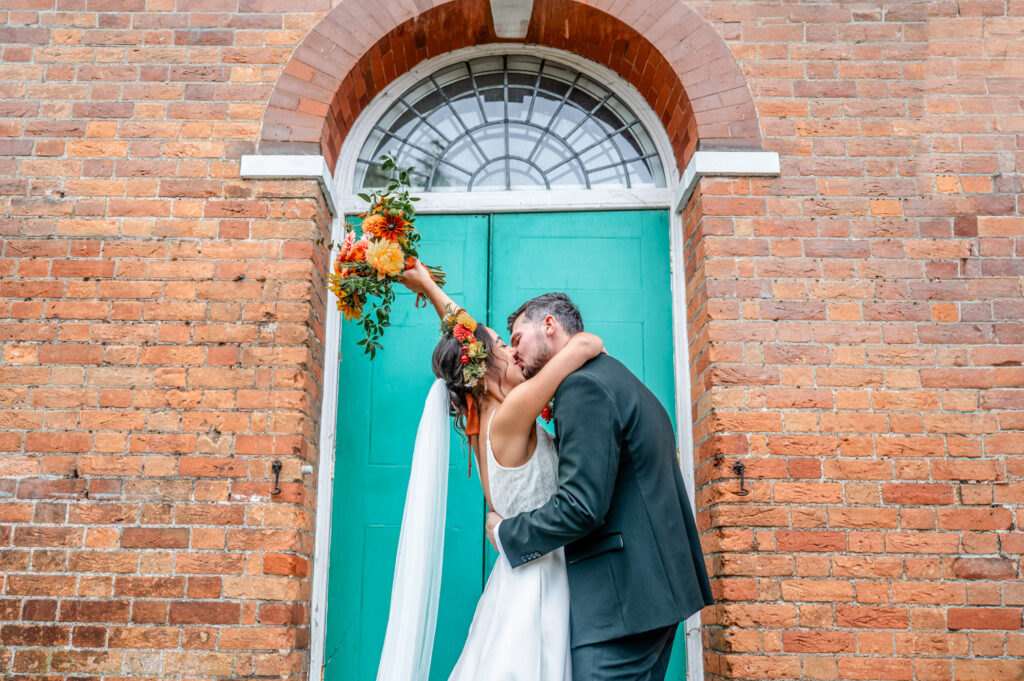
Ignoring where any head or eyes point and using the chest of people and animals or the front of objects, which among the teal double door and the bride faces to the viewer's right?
the bride

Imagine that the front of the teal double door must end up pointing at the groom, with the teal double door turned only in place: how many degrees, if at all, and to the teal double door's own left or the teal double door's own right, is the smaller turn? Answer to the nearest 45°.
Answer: approximately 45° to the teal double door's own left

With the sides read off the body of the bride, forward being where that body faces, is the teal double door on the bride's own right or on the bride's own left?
on the bride's own left

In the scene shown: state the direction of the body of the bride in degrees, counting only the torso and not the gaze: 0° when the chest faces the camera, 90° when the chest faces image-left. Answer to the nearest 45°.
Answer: approximately 270°

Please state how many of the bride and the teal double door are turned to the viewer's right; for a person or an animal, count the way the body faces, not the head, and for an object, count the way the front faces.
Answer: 1

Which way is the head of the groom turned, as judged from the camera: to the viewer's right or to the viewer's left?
to the viewer's left

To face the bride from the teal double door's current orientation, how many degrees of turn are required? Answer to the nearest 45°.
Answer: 0° — it already faces them

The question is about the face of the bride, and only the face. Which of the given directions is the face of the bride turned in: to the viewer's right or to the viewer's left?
to the viewer's right

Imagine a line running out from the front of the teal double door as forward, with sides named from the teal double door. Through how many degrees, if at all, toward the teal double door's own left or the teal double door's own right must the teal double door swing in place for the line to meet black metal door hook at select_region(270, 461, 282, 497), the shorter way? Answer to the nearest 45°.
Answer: approximately 45° to the teal double door's own right

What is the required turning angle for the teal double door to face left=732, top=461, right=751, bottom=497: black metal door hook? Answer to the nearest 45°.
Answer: approximately 90° to its left

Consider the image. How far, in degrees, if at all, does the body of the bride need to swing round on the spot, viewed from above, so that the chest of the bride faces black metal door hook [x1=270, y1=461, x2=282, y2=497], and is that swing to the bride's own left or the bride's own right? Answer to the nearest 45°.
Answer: approximately 135° to the bride's own left

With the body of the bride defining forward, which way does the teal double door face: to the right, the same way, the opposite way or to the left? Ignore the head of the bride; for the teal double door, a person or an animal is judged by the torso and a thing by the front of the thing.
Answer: to the right

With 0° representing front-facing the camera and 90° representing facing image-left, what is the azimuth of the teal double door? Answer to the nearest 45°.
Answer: approximately 0°

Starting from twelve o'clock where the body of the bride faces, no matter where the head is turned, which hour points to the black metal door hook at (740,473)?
The black metal door hook is roughly at 11 o'clock from the bride.
